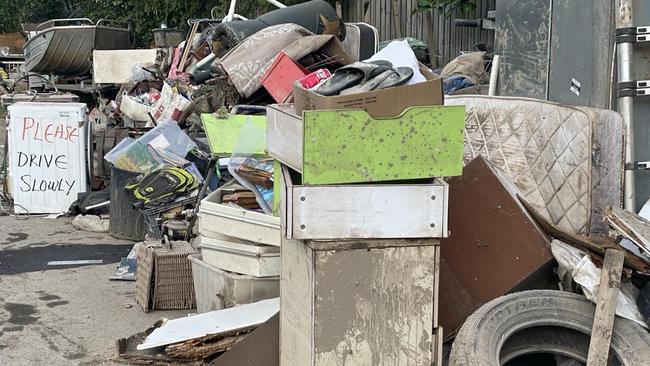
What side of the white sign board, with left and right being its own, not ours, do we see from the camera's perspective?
front

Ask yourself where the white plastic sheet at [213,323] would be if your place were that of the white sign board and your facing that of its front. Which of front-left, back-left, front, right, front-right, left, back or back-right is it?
front

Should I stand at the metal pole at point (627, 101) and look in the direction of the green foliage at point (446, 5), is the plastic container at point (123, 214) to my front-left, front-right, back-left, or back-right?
front-left

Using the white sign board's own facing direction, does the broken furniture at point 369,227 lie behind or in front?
in front

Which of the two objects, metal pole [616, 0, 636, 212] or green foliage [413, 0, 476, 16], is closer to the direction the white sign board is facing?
the metal pole

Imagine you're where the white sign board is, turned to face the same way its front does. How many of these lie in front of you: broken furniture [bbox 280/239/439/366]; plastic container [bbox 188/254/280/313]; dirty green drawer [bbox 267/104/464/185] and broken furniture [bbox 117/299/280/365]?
4

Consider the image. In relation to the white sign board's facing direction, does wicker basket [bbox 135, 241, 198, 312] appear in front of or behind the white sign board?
in front

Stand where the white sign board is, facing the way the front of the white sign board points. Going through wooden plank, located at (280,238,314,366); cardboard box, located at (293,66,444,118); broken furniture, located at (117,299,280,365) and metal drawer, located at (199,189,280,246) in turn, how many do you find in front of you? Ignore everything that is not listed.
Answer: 4

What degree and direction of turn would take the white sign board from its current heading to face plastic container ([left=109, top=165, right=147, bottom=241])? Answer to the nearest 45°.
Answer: approximately 45° to its left

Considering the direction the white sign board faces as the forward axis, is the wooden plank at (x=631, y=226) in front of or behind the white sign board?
in front

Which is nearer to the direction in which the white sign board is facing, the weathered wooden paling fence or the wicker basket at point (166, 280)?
the wicker basket

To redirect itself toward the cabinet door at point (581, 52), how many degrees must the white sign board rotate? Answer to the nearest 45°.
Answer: approximately 45° to its left
